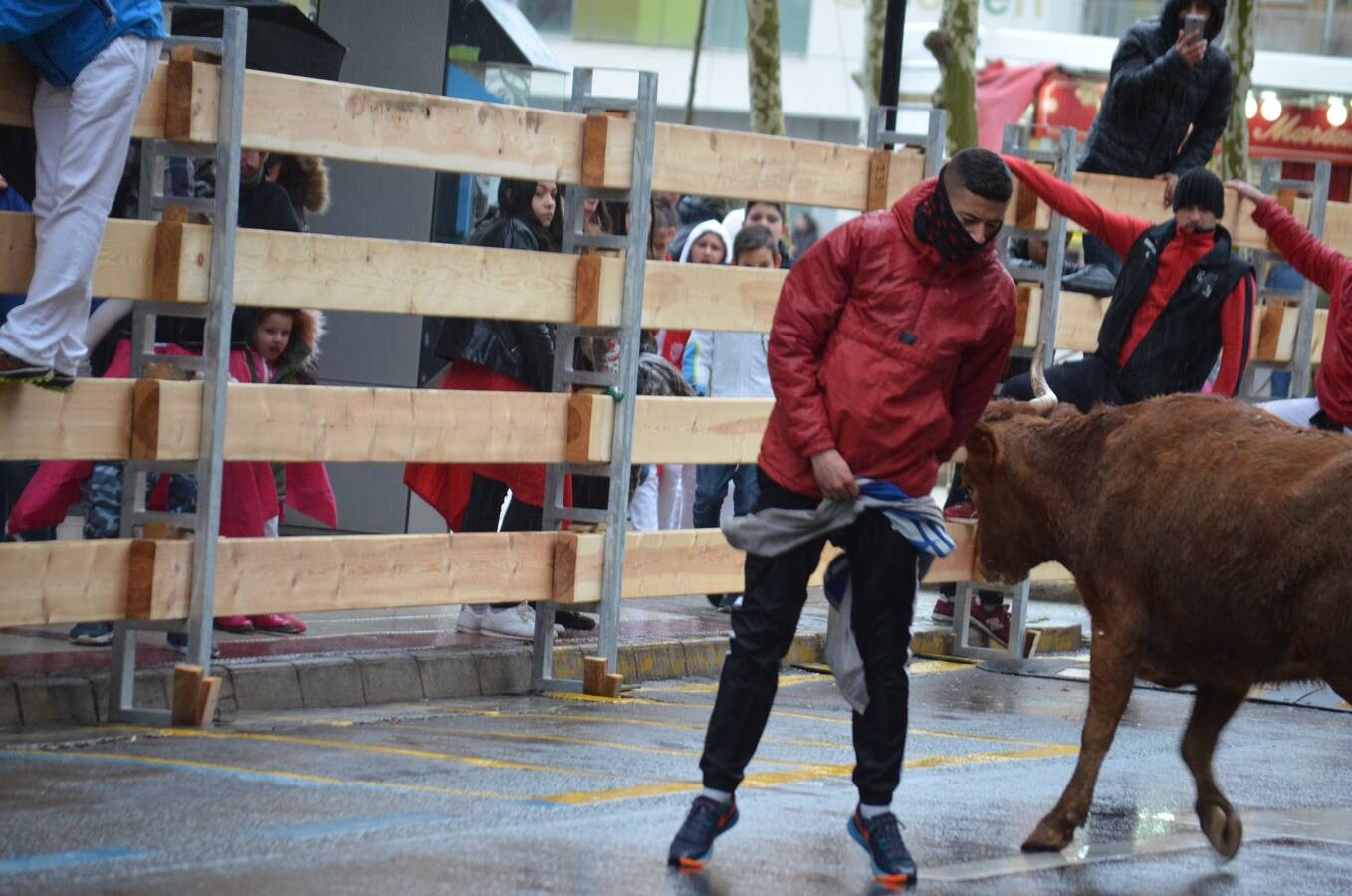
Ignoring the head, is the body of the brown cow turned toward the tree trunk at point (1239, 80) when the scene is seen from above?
no

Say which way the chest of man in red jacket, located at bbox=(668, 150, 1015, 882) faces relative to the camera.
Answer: toward the camera

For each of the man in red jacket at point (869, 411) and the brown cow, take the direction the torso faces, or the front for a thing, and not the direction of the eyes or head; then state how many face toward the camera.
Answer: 1

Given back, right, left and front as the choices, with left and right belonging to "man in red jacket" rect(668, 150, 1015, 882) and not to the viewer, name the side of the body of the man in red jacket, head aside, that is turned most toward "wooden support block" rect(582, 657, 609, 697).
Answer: back

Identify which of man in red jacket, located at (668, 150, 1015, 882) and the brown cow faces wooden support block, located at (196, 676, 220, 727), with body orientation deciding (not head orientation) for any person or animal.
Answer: the brown cow

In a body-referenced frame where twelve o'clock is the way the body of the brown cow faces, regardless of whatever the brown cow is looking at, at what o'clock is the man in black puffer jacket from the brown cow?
The man in black puffer jacket is roughly at 3 o'clock from the brown cow.

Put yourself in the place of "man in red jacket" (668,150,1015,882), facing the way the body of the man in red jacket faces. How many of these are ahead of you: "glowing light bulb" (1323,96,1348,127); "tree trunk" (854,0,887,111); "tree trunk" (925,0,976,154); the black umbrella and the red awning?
0

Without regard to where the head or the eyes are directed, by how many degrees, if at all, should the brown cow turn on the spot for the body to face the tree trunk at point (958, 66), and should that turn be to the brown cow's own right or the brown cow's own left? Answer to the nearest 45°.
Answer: approximately 90° to the brown cow's own right

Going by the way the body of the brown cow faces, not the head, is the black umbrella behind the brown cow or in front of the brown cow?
in front

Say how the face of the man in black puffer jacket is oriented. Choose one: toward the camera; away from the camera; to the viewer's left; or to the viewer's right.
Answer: toward the camera

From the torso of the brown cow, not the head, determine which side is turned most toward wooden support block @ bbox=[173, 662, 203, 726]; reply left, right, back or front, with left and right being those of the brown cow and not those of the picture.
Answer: front

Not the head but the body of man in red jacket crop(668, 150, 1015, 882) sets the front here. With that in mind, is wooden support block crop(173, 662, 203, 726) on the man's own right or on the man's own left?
on the man's own right

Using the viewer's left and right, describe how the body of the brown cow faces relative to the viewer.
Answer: facing to the left of the viewer

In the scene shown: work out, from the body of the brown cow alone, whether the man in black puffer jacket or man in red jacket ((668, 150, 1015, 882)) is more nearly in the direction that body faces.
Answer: the man in red jacket

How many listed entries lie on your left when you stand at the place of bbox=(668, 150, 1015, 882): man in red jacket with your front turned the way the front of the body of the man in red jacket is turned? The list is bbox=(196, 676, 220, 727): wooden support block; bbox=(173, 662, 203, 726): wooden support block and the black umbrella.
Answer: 0

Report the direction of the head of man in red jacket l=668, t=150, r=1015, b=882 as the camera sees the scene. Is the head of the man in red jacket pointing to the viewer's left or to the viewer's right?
to the viewer's right

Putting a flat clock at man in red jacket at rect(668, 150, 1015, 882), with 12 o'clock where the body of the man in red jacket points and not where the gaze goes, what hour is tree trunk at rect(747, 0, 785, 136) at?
The tree trunk is roughly at 6 o'clock from the man in red jacket.

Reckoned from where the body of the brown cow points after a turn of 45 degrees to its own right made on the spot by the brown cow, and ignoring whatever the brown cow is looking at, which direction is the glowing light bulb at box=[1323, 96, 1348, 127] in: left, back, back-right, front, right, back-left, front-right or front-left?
front-right

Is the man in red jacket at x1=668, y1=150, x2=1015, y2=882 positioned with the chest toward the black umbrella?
no
